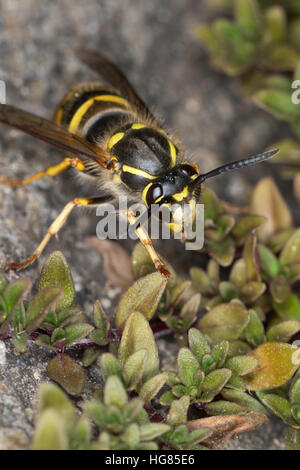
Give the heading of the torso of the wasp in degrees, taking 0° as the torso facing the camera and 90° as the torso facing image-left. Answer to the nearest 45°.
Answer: approximately 315°
